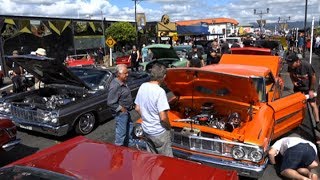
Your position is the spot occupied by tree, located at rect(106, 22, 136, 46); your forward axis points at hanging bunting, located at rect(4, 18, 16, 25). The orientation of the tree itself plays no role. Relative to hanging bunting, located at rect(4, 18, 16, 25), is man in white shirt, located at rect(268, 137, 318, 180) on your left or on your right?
left

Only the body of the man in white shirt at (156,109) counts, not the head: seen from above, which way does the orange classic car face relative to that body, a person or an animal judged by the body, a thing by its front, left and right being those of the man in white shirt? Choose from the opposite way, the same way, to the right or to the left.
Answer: the opposite way

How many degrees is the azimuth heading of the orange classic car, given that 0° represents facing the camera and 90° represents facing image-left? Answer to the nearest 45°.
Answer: approximately 45°

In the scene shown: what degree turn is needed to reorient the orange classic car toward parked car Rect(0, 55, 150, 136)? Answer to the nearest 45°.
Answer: approximately 90° to its right

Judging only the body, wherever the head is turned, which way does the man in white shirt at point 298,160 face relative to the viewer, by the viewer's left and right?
facing away from the viewer and to the left of the viewer

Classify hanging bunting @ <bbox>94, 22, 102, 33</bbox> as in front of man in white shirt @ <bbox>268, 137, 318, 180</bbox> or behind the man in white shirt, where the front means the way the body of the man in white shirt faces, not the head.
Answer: in front

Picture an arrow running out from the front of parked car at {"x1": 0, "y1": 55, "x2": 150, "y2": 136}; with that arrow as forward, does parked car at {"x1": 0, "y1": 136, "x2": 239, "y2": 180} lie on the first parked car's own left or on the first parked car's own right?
on the first parked car's own left

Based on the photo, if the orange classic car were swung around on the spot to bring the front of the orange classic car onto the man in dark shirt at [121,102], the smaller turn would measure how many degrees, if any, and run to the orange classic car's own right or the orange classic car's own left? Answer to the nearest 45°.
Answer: approximately 45° to the orange classic car's own right

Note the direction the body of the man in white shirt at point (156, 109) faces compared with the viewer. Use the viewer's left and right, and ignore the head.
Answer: facing away from the viewer and to the right of the viewer

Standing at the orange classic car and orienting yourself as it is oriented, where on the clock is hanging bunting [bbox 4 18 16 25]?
The hanging bunting is roughly at 3 o'clock from the orange classic car.

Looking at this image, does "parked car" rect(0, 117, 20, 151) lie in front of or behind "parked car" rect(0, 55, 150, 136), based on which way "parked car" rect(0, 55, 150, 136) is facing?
in front

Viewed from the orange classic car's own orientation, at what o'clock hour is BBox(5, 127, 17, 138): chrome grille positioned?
The chrome grille is roughly at 1 o'clock from the orange classic car.

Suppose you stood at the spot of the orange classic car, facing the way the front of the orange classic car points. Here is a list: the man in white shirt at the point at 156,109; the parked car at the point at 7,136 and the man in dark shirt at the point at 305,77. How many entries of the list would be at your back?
1

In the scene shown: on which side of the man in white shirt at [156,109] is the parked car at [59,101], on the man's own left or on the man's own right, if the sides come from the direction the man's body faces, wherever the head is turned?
on the man's own left
